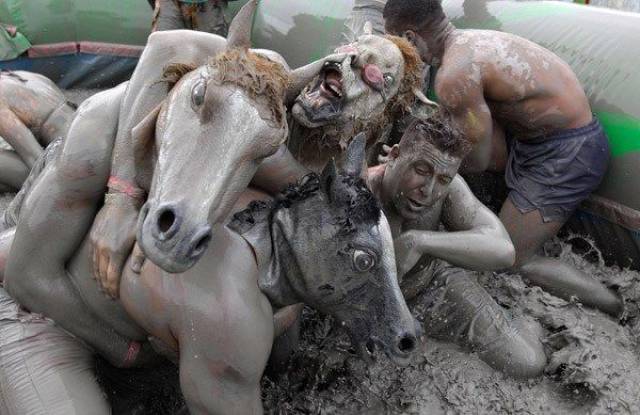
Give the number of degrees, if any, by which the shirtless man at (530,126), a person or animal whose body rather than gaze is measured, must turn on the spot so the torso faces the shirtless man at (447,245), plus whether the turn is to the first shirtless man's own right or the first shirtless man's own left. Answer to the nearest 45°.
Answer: approximately 90° to the first shirtless man's own left

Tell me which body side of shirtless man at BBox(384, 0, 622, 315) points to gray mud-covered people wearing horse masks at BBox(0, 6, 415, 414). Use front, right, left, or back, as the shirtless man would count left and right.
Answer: left

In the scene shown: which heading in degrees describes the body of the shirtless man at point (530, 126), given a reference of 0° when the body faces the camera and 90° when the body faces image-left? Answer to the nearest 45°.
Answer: approximately 90°
